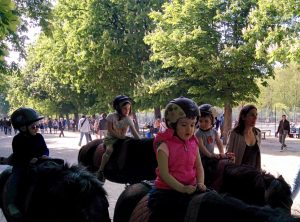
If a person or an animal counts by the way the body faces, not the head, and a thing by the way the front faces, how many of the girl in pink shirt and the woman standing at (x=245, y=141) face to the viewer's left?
0

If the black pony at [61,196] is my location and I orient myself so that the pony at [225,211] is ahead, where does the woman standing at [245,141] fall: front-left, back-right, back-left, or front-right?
front-left

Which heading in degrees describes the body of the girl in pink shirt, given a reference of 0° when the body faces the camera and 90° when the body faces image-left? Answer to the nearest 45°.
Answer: approximately 315°

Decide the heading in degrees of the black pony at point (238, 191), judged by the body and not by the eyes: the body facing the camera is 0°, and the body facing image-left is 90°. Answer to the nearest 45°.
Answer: approximately 270°

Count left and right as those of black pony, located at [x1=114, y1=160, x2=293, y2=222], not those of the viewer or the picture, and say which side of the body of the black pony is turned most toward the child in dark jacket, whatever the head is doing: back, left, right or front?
back

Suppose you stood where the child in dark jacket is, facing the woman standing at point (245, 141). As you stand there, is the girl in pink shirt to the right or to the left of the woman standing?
right

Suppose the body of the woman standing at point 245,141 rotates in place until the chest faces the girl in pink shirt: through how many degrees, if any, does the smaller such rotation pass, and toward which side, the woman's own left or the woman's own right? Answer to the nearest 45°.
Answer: approximately 45° to the woman's own right

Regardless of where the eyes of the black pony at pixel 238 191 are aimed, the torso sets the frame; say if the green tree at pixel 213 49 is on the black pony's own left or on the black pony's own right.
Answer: on the black pony's own left

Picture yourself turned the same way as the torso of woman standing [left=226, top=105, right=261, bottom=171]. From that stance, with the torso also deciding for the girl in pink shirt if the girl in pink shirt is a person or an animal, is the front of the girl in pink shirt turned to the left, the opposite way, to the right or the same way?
the same way

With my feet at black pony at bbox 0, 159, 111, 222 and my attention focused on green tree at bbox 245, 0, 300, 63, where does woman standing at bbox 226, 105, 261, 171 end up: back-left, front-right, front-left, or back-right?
front-right

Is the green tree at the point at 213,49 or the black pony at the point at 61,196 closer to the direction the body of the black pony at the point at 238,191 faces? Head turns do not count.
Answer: the green tree

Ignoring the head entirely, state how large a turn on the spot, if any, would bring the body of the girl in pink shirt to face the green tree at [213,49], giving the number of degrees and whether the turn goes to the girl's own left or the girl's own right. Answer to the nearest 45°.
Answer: approximately 135° to the girl's own left

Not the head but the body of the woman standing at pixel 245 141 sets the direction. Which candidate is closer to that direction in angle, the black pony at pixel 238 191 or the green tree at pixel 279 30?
the black pony
